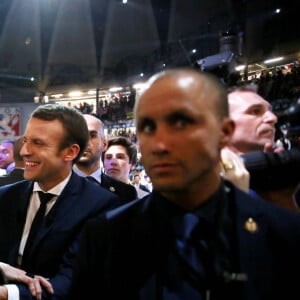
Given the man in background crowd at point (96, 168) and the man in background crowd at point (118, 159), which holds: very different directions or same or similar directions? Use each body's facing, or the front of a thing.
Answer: same or similar directions

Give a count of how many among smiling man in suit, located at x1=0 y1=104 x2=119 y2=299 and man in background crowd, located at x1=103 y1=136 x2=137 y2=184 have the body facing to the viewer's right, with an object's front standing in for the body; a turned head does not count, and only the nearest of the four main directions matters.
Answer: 0

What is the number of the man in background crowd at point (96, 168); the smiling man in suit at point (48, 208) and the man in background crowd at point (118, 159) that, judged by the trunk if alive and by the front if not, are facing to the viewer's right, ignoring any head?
0

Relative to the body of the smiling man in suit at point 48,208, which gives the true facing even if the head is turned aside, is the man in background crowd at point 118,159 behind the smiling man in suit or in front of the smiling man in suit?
behind

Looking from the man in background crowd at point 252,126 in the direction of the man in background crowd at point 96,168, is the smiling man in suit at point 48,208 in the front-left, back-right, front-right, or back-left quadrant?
front-left

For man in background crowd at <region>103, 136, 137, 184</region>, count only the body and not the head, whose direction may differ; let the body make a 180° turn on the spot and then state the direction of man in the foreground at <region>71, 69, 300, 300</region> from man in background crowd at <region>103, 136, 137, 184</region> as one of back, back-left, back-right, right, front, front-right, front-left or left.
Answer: back-right

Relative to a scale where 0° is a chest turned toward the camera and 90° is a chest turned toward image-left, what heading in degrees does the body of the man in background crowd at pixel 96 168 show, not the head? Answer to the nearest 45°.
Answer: approximately 45°

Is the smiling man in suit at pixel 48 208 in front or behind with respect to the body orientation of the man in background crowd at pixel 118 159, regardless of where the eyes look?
in front

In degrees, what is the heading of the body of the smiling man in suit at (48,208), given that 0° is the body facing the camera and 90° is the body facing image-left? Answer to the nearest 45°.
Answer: approximately 45°

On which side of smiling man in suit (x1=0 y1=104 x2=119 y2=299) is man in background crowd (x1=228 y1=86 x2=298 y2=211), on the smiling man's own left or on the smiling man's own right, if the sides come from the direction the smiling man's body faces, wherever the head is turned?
on the smiling man's own left

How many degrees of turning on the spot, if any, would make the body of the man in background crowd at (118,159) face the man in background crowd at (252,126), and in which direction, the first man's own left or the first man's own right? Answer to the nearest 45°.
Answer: approximately 45° to the first man's own left
